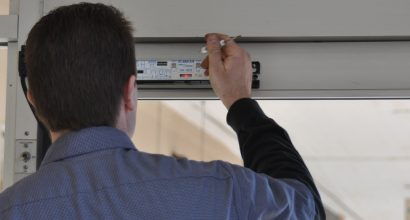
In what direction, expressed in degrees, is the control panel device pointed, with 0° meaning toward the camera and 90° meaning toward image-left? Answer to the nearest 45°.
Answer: approximately 0°

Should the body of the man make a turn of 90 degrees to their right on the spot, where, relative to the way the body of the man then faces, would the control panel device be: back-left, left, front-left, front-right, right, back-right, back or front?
left

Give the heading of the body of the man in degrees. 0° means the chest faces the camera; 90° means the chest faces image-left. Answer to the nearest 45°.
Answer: approximately 180°
